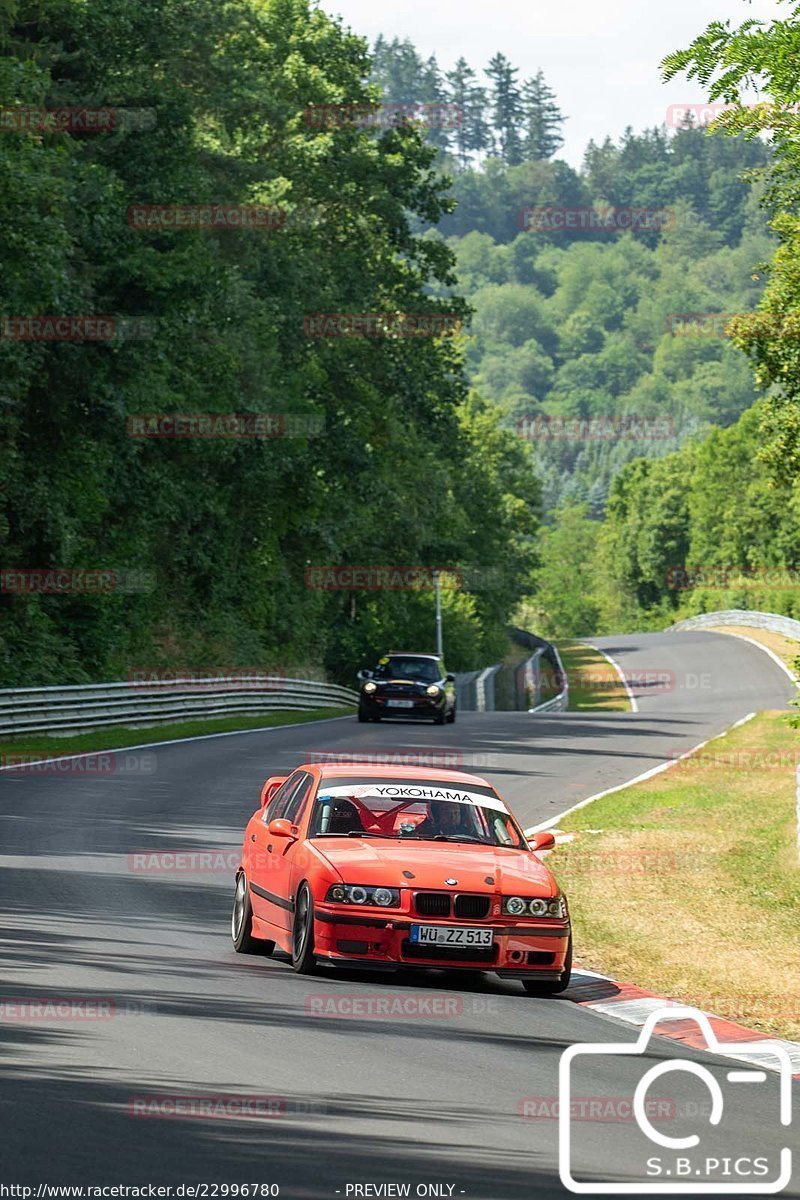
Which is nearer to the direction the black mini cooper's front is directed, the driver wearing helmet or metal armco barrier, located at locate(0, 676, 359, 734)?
the driver wearing helmet

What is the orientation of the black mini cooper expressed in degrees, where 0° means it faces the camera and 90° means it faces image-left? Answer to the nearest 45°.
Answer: approximately 0°

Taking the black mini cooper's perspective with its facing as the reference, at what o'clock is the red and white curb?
The red and white curb is roughly at 12 o'clock from the black mini cooper.

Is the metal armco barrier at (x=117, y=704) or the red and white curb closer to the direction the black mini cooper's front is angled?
the red and white curb

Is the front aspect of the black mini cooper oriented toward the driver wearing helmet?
yes

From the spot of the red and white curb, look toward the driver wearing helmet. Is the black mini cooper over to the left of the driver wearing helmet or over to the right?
right
